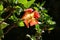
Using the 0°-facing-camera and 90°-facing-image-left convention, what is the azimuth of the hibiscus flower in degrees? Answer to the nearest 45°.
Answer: approximately 0°
